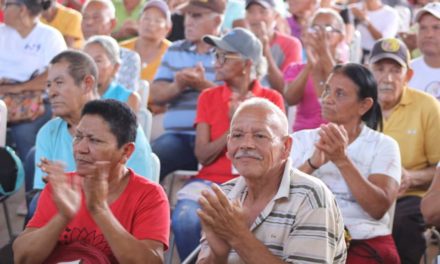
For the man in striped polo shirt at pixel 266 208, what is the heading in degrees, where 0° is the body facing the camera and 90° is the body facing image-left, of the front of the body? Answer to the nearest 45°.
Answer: approximately 45°

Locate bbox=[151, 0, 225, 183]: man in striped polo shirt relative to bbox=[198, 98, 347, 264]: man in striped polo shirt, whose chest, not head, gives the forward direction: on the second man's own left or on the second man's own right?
on the second man's own right

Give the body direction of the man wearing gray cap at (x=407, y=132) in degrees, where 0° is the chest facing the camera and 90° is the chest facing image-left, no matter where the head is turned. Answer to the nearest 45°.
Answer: approximately 45°

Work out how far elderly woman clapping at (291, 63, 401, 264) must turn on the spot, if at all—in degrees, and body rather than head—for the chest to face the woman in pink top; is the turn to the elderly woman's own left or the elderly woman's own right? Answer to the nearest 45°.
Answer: approximately 135° to the elderly woman's own right

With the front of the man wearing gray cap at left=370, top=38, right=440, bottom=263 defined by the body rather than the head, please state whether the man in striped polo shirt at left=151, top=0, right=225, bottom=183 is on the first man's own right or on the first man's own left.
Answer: on the first man's own right
